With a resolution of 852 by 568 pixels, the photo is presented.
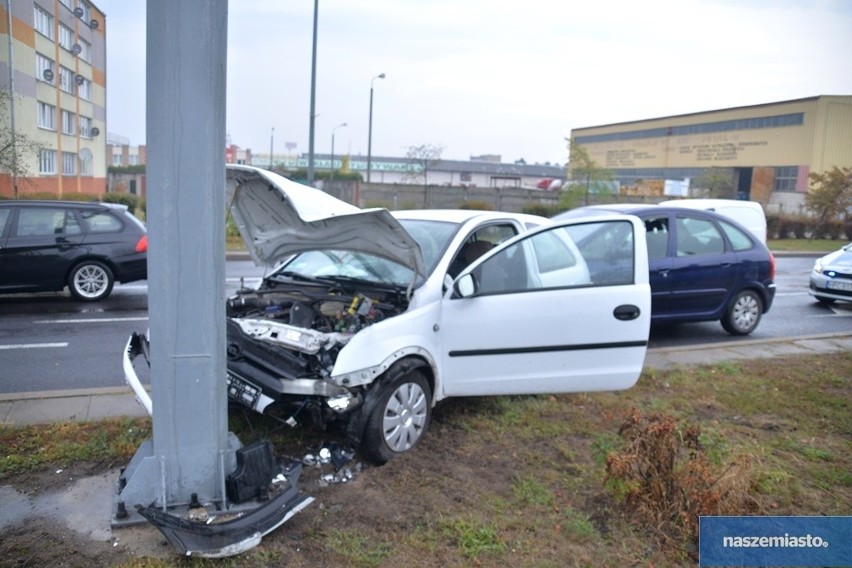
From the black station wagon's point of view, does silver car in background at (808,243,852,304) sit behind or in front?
behind

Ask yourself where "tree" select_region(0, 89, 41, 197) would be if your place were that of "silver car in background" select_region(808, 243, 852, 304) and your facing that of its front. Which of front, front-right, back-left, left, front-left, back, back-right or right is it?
front

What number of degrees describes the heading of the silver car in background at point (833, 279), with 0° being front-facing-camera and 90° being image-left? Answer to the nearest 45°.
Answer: approximately 45°

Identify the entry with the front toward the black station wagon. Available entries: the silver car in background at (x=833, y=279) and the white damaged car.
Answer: the silver car in background

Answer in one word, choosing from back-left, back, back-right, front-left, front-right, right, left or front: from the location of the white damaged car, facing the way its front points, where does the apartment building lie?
right

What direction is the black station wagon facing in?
to the viewer's left

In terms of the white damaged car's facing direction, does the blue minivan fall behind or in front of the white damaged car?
behind

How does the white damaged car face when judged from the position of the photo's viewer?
facing the viewer and to the left of the viewer

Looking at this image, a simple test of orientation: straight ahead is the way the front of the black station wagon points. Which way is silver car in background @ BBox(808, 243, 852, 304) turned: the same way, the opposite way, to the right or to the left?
the same way

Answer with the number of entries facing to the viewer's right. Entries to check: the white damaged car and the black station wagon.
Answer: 0

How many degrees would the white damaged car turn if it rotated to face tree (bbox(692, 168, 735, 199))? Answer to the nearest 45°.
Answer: approximately 180°

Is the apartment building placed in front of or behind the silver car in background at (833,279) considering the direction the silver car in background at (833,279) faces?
in front

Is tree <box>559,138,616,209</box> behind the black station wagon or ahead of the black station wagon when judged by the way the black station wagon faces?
behind

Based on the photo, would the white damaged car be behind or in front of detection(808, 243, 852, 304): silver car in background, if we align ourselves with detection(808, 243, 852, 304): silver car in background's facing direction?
in front

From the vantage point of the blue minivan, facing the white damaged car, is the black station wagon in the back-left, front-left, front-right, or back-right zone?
front-right

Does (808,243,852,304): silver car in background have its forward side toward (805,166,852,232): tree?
no

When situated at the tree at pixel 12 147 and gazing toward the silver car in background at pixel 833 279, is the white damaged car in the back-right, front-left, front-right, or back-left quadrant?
front-right

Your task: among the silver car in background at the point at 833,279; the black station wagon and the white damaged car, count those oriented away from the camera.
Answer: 0

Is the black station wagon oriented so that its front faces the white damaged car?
no

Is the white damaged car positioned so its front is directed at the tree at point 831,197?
no

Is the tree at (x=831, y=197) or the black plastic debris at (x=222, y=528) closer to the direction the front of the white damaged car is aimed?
the black plastic debris

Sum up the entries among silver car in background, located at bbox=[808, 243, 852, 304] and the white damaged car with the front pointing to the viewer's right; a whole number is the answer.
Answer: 0
